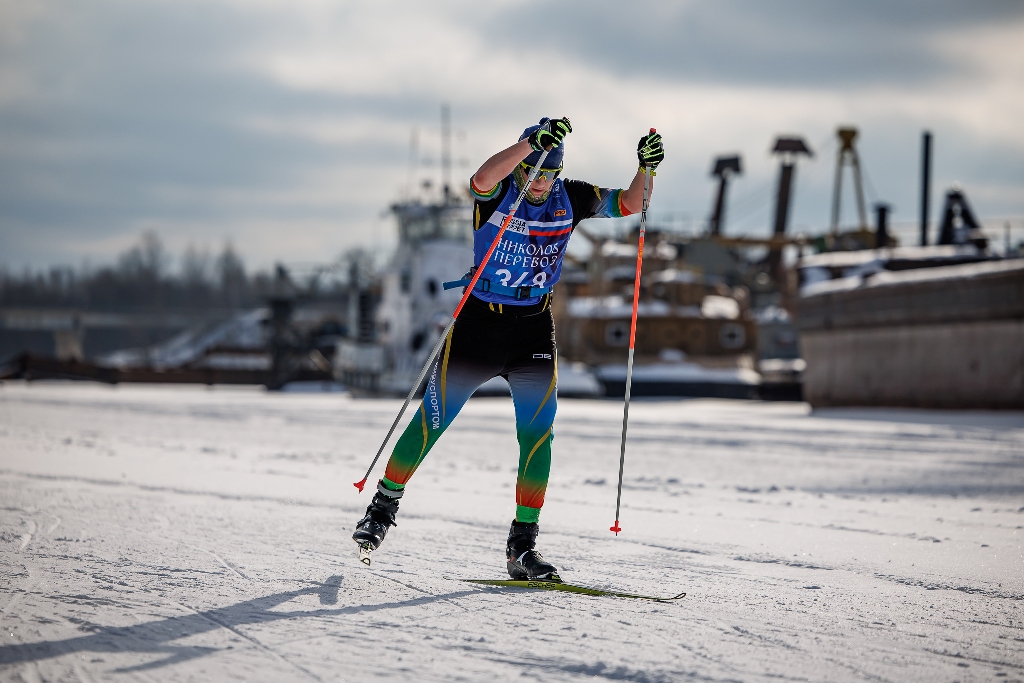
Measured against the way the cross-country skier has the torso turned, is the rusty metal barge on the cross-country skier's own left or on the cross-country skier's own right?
on the cross-country skier's own left

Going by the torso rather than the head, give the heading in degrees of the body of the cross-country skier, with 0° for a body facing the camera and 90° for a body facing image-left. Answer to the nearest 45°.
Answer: approximately 315°
